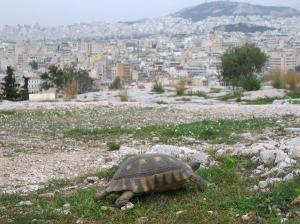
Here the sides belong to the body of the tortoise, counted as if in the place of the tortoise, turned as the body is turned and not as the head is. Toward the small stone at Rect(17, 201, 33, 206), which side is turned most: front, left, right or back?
back

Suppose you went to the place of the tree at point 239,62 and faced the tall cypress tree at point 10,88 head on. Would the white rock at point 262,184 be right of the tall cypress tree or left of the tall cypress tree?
left

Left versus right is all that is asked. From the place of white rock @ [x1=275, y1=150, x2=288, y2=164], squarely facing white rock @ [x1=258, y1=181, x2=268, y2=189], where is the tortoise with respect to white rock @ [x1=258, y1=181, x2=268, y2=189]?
right

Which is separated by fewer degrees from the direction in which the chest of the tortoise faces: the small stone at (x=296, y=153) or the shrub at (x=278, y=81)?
the small stone

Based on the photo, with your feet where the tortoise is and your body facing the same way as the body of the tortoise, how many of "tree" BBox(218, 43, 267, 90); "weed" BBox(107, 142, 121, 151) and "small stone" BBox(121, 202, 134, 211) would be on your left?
2

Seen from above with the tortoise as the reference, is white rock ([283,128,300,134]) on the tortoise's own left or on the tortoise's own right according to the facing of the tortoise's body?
on the tortoise's own left

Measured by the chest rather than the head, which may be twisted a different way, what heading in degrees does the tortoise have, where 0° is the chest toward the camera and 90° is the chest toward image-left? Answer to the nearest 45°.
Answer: approximately 270°

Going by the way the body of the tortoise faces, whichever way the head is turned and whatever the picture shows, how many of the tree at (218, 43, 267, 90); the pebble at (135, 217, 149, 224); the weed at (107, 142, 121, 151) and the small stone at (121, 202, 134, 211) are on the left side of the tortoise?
2

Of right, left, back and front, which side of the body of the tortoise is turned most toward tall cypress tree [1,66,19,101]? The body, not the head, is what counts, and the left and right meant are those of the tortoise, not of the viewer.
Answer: left

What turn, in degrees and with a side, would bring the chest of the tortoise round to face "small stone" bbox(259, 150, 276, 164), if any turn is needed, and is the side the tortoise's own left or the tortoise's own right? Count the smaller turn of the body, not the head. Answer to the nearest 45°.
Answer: approximately 45° to the tortoise's own left

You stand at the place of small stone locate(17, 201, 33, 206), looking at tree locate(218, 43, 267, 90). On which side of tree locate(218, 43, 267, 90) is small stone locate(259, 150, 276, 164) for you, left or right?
right

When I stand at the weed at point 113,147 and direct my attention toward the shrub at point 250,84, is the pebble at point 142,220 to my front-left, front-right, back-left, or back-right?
back-right

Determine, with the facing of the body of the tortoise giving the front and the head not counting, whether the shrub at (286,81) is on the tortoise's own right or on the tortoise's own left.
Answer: on the tortoise's own left

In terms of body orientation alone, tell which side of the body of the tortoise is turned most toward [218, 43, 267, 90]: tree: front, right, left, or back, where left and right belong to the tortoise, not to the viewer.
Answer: left

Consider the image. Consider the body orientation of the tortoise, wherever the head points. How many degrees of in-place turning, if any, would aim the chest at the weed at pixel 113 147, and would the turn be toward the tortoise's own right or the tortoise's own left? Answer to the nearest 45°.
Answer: approximately 90° to the tortoise's own left
